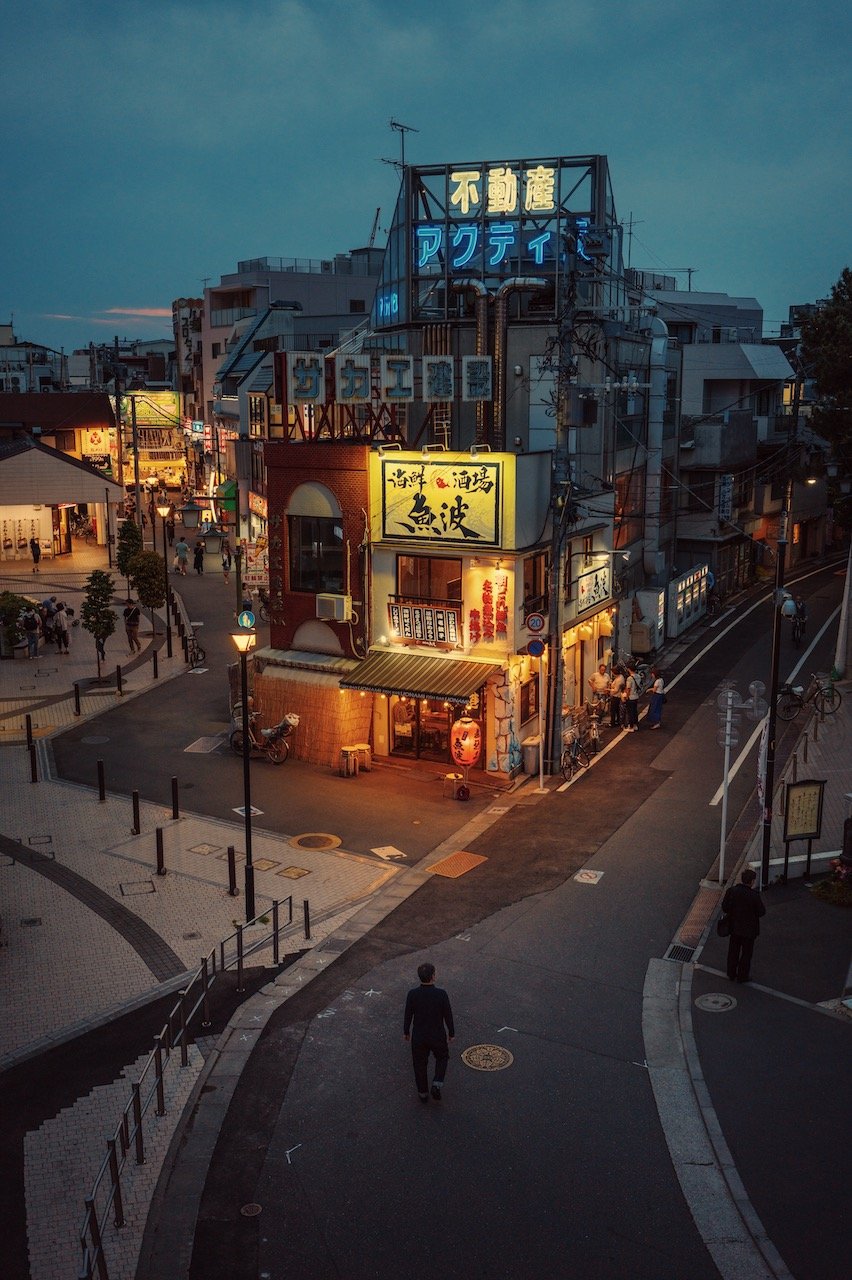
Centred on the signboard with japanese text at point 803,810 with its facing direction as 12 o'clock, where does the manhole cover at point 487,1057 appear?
The manhole cover is roughly at 1 o'clock from the signboard with japanese text.

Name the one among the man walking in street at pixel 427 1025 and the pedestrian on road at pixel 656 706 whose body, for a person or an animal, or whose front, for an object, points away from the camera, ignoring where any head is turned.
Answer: the man walking in street

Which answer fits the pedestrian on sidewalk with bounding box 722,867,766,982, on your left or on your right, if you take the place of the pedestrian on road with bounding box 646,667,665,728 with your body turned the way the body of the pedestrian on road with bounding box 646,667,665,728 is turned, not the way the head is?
on your left

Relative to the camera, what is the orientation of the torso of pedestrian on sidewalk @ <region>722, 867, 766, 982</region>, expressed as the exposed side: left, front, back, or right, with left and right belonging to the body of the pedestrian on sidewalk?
back

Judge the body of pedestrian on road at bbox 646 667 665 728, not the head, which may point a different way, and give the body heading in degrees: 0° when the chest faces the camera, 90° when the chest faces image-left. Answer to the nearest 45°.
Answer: approximately 90°

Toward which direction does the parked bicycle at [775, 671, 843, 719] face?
to the viewer's right

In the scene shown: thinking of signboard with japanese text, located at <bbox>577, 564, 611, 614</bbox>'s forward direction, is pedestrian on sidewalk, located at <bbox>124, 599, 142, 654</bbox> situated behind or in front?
behind

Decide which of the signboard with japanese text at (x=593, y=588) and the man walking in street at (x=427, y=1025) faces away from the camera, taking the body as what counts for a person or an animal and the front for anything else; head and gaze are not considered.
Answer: the man walking in street
